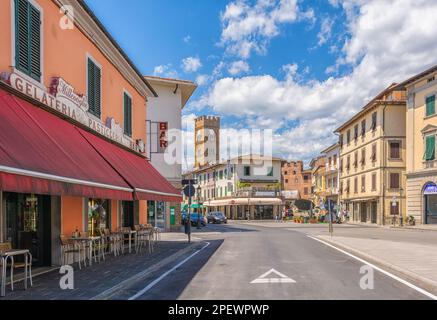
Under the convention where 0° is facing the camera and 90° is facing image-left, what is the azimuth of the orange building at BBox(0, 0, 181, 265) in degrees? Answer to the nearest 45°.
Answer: approximately 315°
